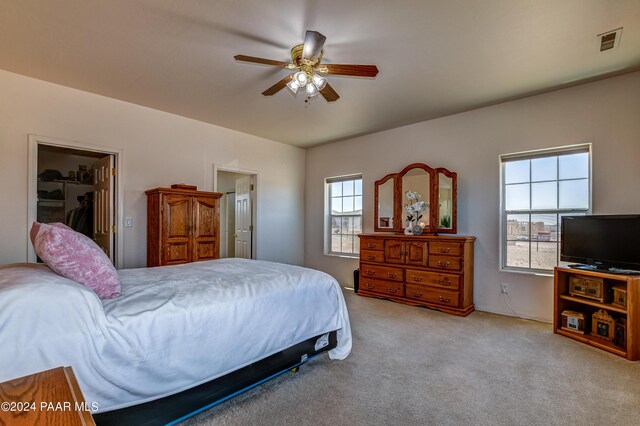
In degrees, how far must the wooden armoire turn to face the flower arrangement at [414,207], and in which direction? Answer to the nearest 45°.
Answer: approximately 45° to its left

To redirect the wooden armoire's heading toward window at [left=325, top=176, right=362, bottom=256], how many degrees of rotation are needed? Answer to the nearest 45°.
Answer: approximately 45° to its left

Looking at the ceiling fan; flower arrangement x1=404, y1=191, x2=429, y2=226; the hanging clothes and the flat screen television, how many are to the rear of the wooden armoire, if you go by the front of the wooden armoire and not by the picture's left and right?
1

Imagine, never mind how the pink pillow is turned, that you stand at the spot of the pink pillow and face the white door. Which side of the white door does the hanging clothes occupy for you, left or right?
left

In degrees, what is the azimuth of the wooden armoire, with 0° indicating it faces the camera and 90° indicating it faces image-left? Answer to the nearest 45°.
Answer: approximately 315°

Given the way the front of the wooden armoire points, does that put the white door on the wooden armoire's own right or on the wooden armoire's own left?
on the wooden armoire's own left

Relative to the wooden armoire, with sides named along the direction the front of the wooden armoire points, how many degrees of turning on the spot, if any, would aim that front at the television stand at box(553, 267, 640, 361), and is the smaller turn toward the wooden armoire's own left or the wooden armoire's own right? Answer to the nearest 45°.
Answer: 0° — it already faces it

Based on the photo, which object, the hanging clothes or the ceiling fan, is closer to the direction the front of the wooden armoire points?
the ceiling fan

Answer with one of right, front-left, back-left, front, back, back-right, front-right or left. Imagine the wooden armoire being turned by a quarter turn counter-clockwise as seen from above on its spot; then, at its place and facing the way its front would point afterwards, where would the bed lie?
back-right

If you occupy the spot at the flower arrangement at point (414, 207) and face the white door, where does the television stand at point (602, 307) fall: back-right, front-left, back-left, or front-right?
back-left

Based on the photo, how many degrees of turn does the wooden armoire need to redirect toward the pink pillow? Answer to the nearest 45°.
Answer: approximately 45° to its right

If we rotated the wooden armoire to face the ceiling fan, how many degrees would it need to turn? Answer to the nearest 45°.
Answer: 0° — it already faces it

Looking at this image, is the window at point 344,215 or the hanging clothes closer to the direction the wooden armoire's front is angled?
the window

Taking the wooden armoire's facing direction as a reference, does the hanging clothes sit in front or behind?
behind
